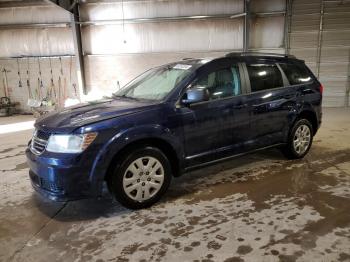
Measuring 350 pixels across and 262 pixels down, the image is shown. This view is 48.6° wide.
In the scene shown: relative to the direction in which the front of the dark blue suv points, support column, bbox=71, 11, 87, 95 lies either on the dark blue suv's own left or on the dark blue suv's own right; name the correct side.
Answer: on the dark blue suv's own right

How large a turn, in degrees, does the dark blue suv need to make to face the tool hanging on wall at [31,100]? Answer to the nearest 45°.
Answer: approximately 90° to its right

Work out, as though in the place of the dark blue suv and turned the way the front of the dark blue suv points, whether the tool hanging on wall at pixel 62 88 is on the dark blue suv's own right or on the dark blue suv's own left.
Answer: on the dark blue suv's own right

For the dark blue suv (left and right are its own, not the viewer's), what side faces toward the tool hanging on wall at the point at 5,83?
right

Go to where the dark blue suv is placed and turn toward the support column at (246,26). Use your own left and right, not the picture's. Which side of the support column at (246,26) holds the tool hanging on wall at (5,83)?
left

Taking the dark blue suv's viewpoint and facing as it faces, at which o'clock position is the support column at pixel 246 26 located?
The support column is roughly at 5 o'clock from the dark blue suv.

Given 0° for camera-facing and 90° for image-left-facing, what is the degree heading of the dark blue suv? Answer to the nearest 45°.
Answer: approximately 45°
